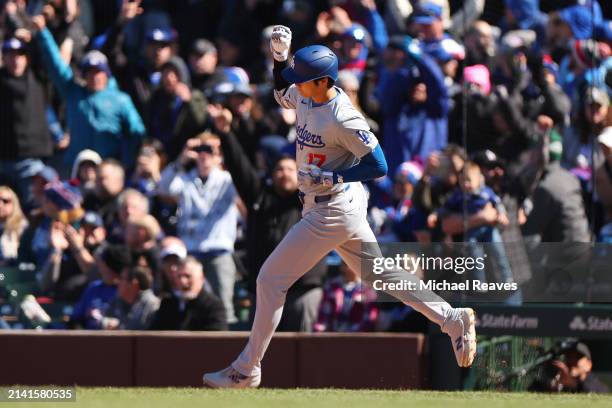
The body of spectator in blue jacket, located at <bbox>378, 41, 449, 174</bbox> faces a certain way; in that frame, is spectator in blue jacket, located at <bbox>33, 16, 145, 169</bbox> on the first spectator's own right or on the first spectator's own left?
on the first spectator's own right

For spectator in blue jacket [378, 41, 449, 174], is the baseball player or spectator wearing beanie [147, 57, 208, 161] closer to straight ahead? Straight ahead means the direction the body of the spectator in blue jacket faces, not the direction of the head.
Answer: the baseball player

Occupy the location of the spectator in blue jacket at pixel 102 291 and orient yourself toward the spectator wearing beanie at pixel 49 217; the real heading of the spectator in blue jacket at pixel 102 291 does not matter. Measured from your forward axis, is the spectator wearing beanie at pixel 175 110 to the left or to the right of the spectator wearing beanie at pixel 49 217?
right

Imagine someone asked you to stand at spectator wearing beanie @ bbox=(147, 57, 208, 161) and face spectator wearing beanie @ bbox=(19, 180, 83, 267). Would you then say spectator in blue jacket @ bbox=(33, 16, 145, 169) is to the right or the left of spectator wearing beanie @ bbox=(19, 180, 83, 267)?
right

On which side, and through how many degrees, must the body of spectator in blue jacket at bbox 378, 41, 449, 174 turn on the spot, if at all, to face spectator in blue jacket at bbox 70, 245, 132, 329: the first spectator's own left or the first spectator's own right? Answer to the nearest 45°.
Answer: approximately 45° to the first spectator's own right

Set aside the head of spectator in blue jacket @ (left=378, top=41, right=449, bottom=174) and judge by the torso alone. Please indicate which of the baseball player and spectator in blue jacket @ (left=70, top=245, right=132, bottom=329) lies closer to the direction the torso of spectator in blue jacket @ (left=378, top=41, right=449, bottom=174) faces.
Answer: the baseball player

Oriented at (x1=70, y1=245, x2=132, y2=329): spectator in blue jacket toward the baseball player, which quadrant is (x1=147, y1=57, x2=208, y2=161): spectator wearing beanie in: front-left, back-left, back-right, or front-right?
back-left

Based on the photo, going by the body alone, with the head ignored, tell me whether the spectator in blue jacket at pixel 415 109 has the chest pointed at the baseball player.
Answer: yes

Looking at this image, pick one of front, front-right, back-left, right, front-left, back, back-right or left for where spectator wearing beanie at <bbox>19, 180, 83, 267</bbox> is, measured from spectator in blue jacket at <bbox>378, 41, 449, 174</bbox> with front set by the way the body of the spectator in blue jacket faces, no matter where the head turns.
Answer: right

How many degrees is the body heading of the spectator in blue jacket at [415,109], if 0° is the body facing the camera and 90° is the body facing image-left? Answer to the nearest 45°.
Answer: approximately 0°
